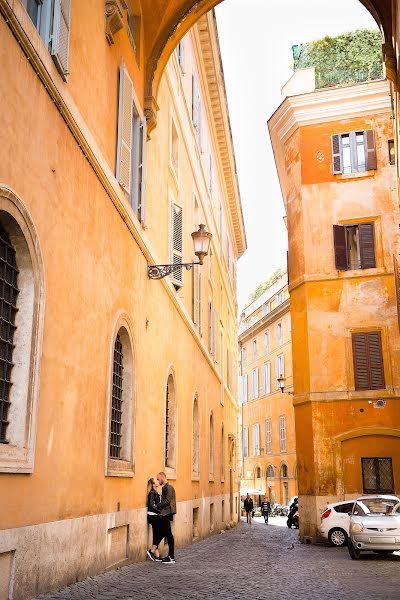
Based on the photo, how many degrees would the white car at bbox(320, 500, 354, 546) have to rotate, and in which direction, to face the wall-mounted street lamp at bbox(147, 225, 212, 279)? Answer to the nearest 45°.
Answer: approximately 90° to its right

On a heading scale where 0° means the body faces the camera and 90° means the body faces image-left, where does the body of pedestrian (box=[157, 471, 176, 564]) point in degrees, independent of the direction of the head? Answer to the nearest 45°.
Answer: approximately 90°

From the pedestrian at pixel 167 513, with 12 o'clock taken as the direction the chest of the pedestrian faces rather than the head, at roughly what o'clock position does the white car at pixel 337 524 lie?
The white car is roughly at 4 o'clock from the pedestrian.

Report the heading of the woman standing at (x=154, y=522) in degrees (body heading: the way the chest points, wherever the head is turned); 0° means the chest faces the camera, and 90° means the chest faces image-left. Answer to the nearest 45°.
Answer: approximately 270°

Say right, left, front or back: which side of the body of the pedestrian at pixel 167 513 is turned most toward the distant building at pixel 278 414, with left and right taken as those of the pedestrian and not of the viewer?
right

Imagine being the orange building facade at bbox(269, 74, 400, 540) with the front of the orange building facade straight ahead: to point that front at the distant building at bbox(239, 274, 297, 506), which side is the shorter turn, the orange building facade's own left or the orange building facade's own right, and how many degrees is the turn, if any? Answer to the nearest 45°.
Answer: approximately 180°

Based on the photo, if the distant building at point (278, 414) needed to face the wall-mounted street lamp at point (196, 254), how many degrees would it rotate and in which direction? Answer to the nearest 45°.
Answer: approximately 45° to its left

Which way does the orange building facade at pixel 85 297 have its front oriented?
to the viewer's right
